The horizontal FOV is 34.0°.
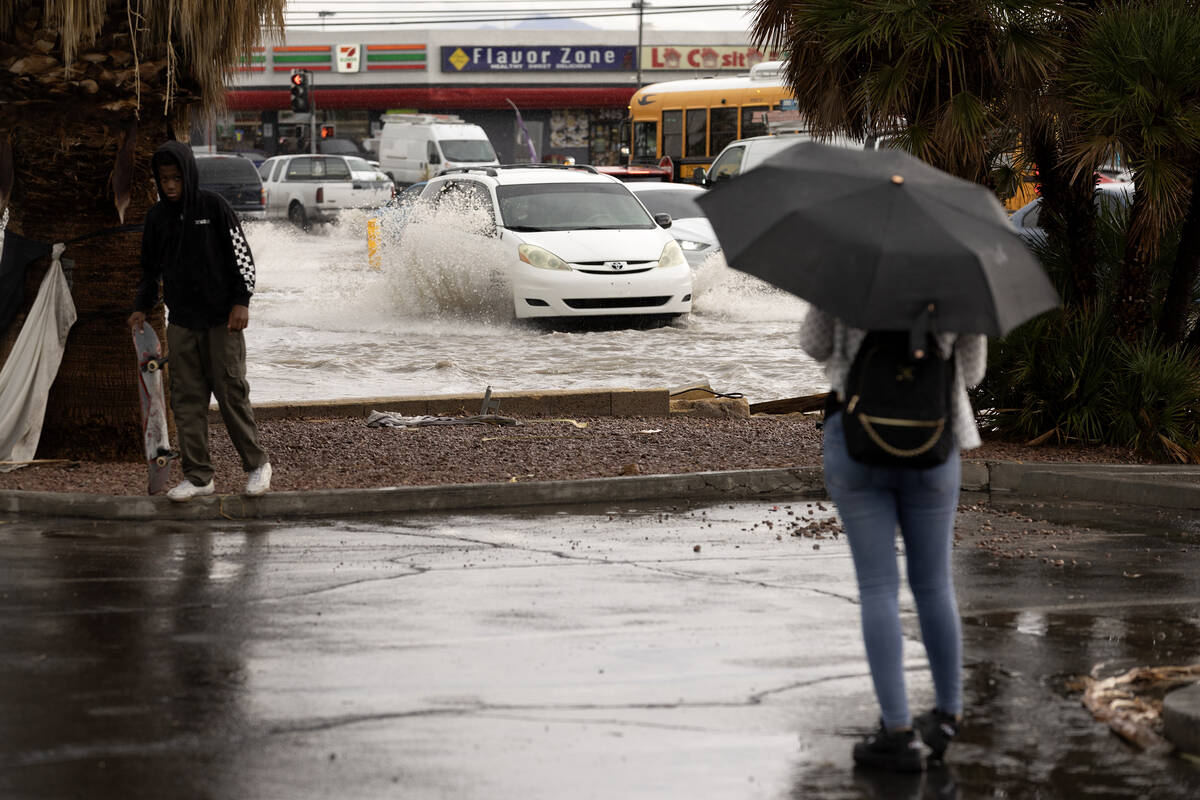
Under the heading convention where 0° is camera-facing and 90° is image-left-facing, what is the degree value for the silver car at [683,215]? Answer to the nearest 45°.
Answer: approximately 315°

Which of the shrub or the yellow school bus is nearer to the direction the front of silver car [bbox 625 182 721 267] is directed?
the shrub

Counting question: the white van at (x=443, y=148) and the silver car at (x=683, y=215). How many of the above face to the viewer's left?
0

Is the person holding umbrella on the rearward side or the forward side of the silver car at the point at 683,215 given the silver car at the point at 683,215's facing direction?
on the forward side

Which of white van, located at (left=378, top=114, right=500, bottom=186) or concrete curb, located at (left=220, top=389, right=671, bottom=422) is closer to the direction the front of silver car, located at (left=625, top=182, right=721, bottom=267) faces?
the concrete curb

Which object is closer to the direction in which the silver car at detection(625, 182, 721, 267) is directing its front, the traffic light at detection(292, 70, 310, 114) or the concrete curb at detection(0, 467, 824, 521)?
the concrete curb

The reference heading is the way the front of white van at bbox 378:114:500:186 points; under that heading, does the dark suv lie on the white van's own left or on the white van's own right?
on the white van's own right

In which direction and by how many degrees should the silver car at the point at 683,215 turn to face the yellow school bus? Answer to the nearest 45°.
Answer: approximately 135° to its left

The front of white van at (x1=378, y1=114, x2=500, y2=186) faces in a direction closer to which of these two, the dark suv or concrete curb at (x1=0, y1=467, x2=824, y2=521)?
the concrete curb

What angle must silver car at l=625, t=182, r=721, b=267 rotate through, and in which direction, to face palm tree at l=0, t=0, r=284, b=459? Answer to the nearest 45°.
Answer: approximately 45° to its right

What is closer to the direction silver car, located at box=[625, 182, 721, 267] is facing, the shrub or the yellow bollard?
the shrub

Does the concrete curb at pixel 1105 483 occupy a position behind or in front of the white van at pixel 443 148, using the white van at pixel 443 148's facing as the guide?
in front

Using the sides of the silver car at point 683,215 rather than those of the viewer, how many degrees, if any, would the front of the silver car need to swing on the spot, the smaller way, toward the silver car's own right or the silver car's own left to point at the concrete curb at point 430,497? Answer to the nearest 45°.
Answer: approximately 45° to the silver car's own right

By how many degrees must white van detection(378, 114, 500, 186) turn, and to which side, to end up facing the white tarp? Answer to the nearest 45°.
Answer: approximately 45° to its right
